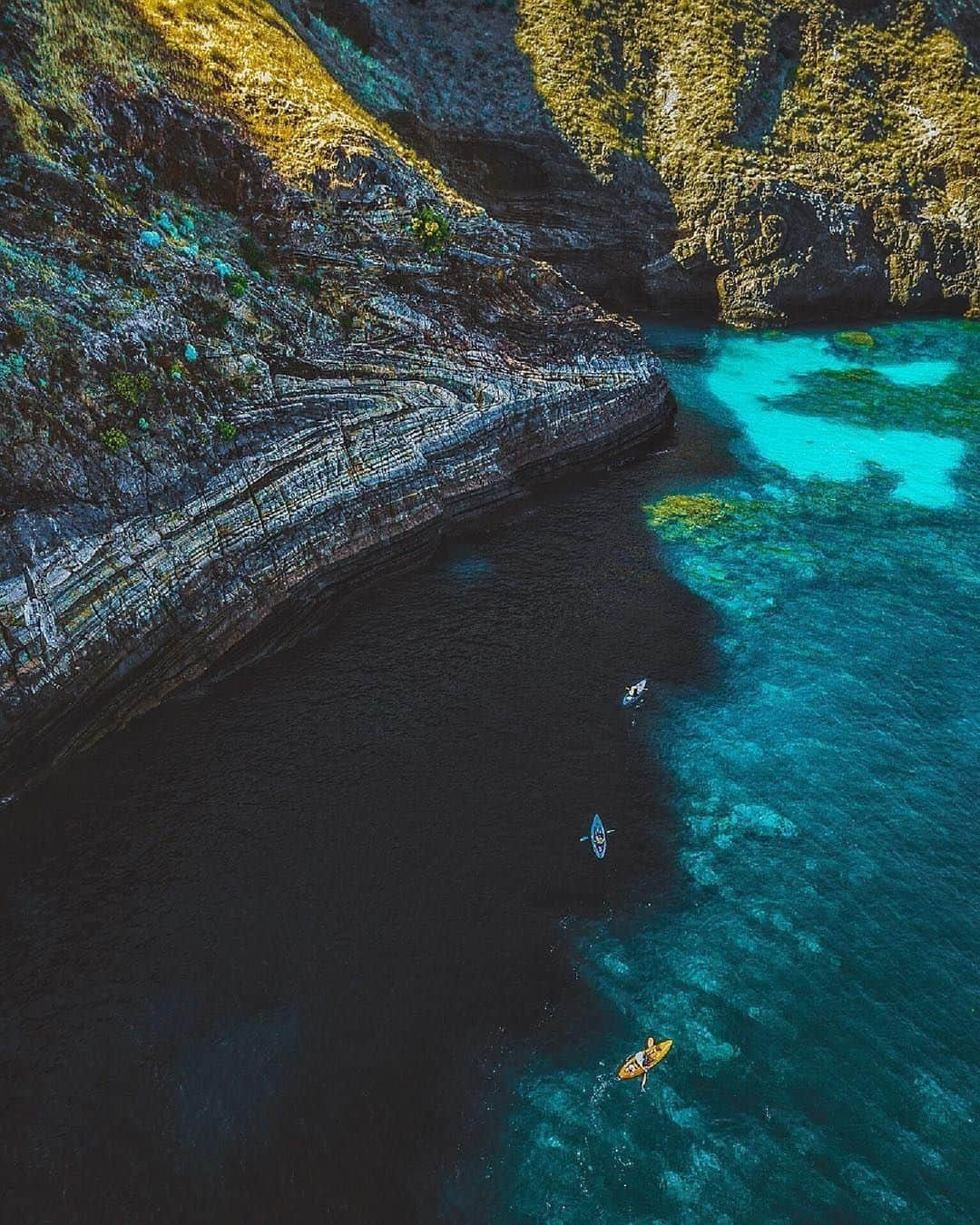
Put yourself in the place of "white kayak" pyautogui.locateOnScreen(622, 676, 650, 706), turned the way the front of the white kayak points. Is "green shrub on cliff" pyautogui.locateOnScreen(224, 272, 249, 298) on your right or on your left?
on your left

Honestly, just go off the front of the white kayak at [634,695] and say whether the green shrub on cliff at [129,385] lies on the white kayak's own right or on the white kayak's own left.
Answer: on the white kayak's own left

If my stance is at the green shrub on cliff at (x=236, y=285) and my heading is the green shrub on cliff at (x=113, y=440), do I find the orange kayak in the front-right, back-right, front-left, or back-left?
front-left

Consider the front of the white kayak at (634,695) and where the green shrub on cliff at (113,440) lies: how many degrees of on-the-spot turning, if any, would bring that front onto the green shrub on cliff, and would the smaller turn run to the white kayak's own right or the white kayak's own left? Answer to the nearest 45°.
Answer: approximately 135° to the white kayak's own left

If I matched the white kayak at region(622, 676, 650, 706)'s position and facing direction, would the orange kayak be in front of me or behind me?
behind

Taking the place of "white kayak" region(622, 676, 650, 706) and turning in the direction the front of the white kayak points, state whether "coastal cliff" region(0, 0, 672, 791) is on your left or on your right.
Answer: on your left

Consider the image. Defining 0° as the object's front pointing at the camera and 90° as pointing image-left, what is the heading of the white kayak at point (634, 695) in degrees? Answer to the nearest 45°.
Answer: approximately 225°

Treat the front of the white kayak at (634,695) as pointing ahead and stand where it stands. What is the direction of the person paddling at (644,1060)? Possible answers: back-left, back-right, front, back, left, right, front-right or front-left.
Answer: back-right

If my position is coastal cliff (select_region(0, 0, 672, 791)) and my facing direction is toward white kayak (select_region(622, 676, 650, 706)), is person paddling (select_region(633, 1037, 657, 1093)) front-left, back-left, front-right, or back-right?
front-right
